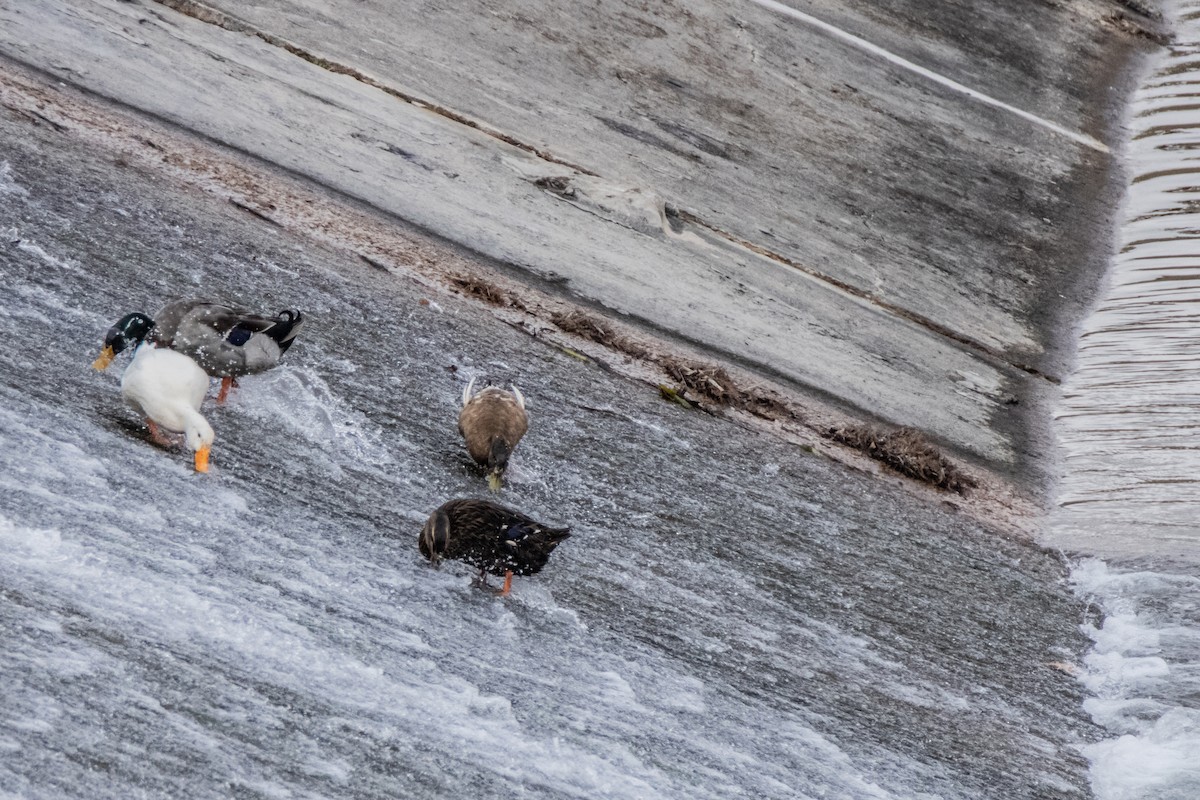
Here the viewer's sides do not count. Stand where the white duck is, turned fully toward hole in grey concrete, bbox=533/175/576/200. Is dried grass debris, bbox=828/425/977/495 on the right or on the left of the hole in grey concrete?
right

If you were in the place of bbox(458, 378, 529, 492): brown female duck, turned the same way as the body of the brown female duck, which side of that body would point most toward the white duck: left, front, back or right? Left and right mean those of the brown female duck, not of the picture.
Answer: right

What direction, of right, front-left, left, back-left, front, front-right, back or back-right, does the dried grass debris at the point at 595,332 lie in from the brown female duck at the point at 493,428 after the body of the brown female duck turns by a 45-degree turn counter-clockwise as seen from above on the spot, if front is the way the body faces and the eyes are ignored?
back-left

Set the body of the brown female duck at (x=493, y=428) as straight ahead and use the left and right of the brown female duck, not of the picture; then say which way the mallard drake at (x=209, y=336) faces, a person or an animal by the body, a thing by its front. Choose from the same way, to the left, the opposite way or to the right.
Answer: to the right

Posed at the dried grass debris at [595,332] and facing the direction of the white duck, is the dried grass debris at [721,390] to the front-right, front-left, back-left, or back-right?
back-left

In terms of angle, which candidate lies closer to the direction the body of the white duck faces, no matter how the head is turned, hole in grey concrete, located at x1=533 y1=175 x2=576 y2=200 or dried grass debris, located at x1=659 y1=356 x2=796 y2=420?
the dried grass debris

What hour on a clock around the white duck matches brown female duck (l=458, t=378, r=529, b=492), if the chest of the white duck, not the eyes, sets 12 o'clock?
The brown female duck is roughly at 10 o'clock from the white duck.

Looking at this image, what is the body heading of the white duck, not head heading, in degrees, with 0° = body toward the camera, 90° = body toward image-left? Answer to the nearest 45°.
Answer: approximately 315°

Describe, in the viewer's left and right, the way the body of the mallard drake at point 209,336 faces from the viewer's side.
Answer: facing to the left of the viewer

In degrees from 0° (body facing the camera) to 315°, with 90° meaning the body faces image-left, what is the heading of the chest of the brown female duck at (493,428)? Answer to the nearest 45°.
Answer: approximately 0°

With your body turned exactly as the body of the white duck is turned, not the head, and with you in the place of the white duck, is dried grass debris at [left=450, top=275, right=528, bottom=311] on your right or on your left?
on your left
